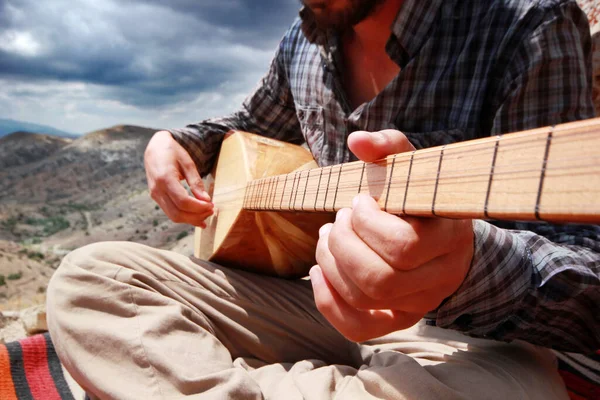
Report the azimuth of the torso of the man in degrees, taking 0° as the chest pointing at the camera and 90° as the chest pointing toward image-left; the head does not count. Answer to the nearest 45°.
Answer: approximately 45°

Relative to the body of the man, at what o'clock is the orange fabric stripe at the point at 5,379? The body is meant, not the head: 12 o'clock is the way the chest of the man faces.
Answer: The orange fabric stripe is roughly at 2 o'clock from the man.
